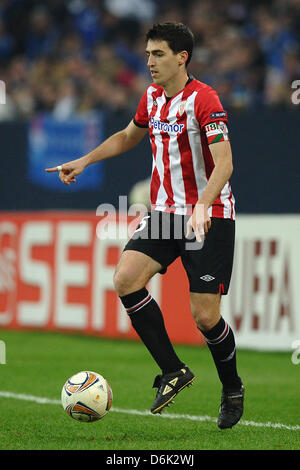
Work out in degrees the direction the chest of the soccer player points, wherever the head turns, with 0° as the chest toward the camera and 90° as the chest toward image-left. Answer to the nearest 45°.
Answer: approximately 45°

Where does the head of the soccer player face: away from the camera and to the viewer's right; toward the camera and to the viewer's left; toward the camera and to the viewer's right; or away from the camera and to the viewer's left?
toward the camera and to the viewer's left
